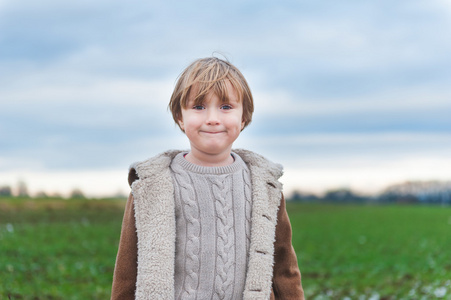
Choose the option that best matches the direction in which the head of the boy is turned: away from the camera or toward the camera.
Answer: toward the camera

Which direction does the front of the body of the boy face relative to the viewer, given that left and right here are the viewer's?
facing the viewer
